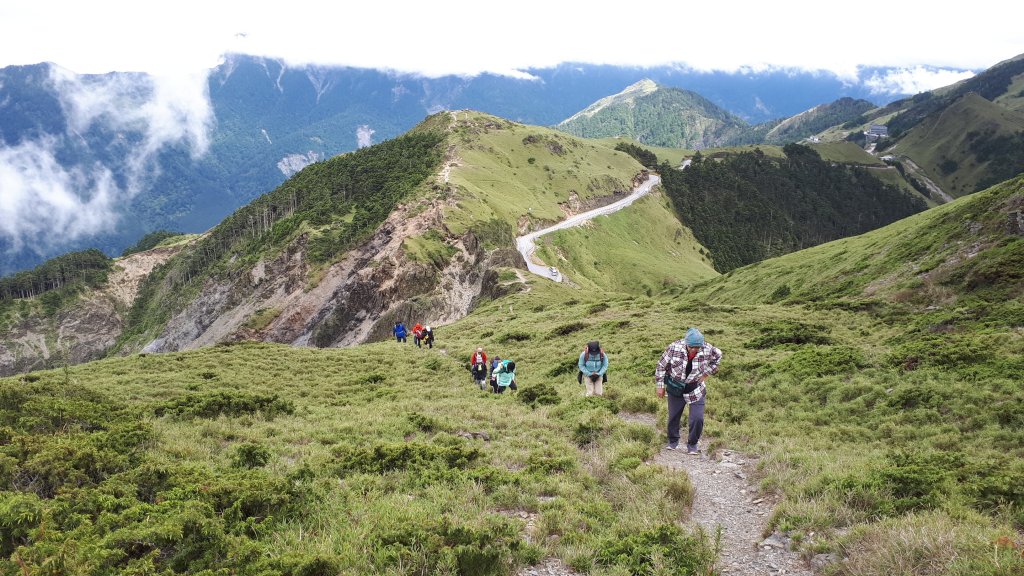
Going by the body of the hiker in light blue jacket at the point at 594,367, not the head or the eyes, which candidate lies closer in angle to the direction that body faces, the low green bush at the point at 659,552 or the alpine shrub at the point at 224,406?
the low green bush

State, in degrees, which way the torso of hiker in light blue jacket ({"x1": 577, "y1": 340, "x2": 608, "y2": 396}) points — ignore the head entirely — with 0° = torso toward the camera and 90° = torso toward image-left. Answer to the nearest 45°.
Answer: approximately 0°

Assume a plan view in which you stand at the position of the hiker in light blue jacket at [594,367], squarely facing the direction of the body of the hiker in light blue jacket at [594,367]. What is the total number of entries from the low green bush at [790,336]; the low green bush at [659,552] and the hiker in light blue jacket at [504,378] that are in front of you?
1

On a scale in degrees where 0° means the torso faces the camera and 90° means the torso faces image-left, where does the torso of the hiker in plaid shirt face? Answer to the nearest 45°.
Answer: approximately 0°

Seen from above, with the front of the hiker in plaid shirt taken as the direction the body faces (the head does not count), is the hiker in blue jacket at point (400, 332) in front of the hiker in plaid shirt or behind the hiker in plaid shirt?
behind

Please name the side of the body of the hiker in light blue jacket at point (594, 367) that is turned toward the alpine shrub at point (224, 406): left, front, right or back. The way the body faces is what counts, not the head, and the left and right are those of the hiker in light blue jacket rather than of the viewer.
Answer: right

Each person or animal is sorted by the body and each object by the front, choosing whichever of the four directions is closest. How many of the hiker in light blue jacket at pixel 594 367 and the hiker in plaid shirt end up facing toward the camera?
2

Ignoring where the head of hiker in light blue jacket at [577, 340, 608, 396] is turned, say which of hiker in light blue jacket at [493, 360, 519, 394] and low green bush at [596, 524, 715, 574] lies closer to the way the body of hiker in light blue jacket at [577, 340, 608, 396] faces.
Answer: the low green bush
